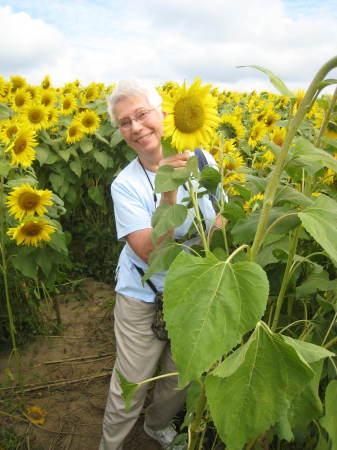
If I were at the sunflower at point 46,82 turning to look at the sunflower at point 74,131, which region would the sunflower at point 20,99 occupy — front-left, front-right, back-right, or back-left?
front-right

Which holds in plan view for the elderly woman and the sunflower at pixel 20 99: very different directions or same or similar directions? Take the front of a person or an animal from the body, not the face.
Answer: same or similar directions

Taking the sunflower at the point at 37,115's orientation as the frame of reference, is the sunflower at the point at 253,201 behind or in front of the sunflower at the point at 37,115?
in front

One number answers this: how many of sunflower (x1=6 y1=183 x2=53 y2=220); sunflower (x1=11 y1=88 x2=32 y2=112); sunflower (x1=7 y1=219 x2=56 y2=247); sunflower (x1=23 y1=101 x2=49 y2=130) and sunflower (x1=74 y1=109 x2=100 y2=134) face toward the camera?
5

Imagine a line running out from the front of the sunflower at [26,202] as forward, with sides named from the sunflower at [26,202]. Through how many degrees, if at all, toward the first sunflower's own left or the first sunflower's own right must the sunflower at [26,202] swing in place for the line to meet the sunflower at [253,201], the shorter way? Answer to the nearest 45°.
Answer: approximately 45° to the first sunflower's own left

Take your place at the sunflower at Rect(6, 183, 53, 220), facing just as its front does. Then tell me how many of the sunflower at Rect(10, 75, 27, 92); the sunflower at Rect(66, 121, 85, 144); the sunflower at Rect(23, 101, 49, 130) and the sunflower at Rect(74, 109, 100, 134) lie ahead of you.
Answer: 0

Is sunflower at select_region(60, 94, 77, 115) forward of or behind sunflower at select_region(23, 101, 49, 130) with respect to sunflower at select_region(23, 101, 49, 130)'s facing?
behind

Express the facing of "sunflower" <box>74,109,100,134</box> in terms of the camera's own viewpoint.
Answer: facing the viewer

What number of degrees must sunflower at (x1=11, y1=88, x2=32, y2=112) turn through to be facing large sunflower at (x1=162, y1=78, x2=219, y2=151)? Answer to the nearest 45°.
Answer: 0° — it already faces it

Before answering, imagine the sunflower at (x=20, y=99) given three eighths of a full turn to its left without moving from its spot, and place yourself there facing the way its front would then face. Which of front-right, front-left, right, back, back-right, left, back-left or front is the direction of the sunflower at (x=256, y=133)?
right

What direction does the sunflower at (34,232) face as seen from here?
toward the camera

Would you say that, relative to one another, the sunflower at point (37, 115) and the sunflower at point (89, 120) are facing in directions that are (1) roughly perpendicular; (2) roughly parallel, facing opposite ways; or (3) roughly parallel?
roughly parallel

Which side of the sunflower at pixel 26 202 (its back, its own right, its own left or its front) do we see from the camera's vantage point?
front

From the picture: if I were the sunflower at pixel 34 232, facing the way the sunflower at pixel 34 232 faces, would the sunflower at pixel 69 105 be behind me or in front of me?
behind

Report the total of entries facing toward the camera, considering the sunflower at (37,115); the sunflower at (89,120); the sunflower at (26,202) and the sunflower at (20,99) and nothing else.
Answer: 4

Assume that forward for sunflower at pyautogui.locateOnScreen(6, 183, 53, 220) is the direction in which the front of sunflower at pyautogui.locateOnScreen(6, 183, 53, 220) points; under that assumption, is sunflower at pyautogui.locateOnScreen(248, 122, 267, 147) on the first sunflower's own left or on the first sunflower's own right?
on the first sunflower's own left
